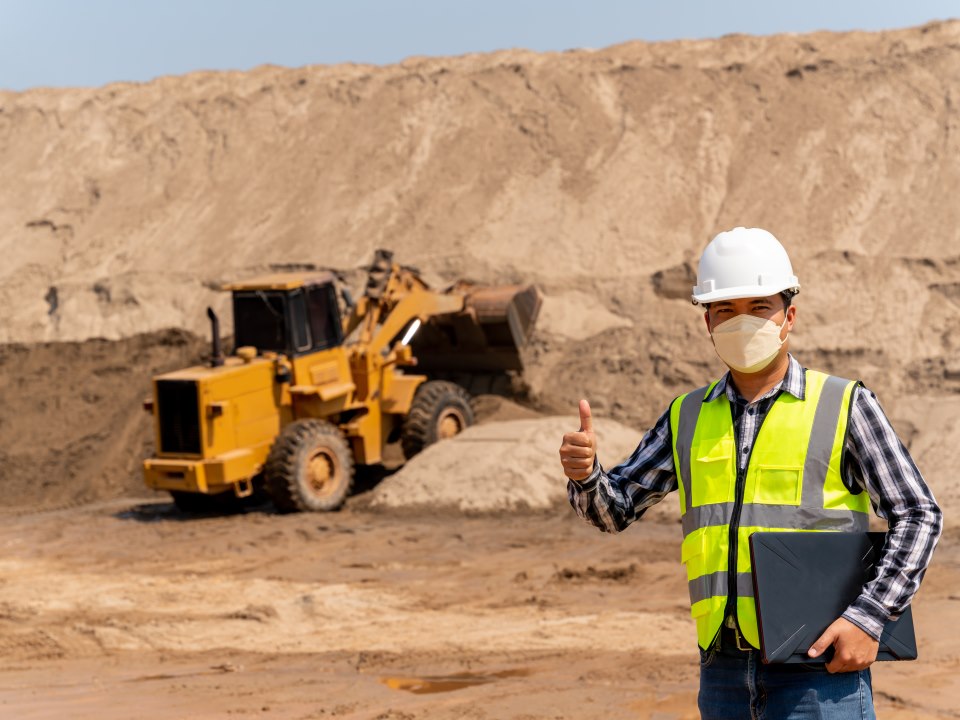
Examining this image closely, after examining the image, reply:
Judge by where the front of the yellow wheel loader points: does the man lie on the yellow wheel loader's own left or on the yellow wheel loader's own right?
on the yellow wheel loader's own right

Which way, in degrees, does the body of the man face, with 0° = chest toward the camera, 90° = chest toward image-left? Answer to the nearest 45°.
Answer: approximately 45°

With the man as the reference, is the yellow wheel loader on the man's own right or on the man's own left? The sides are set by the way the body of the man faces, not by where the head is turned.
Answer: on the man's own right

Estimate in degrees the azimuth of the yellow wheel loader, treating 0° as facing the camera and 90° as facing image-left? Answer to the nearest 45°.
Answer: approximately 225°

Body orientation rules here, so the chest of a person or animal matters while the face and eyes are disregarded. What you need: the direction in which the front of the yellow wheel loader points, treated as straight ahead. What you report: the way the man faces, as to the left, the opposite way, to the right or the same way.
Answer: the opposite way
